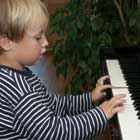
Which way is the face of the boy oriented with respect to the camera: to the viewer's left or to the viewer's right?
to the viewer's right

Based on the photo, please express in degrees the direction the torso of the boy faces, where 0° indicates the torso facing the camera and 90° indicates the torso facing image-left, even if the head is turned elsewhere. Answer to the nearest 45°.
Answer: approximately 270°

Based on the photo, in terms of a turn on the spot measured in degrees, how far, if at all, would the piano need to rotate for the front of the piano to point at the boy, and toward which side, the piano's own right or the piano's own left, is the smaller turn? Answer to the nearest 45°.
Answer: approximately 45° to the piano's own left

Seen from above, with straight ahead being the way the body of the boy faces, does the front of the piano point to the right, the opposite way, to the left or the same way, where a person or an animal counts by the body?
the opposite way

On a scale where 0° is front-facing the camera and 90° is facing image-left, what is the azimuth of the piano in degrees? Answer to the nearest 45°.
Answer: approximately 90°

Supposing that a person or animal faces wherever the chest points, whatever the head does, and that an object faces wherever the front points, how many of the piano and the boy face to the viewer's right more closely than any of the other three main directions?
1
